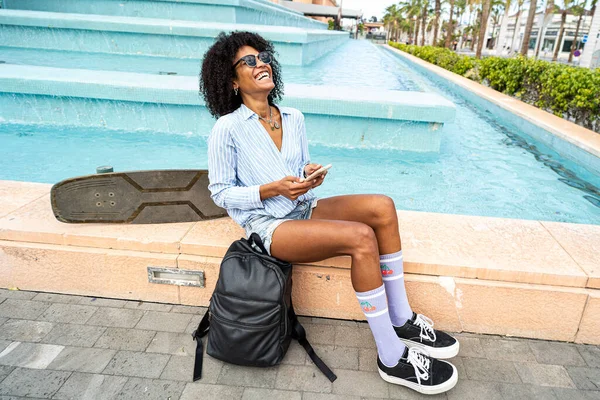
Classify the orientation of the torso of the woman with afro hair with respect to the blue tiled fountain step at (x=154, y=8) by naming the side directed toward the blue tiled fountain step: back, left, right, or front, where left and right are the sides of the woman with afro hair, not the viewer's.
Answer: back

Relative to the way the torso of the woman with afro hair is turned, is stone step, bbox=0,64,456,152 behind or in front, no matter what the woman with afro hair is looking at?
behind

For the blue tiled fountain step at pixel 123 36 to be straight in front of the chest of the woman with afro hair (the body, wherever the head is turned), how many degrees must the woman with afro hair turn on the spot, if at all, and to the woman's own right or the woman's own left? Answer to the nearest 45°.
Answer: approximately 180°

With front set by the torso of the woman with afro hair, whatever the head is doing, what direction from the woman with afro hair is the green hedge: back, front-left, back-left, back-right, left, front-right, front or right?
left

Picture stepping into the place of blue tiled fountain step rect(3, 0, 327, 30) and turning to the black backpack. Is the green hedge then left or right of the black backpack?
left

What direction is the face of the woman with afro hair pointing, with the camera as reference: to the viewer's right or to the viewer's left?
to the viewer's right

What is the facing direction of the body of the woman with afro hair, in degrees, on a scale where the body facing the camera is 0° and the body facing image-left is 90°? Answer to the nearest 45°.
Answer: approximately 315°

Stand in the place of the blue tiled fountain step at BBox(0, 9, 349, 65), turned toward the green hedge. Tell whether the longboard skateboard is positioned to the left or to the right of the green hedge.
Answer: right
